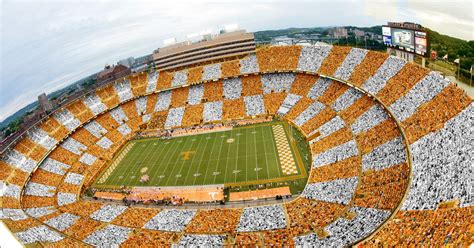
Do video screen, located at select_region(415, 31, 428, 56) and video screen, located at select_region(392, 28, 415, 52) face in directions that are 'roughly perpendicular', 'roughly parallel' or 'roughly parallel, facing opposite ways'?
roughly parallel

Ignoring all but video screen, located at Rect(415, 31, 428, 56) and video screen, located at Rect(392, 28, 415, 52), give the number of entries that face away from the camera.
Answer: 0

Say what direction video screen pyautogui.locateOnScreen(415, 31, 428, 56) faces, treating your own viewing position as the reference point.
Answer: facing the viewer and to the left of the viewer

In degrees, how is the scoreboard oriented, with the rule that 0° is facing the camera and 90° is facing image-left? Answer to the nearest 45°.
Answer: approximately 45°

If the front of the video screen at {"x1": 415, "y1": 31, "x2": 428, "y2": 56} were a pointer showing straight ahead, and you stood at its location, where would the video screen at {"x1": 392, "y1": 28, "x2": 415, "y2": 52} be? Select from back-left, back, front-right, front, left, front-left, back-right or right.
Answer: right

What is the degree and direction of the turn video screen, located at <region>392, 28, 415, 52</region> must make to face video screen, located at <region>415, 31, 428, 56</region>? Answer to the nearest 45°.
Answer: approximately 90° to its left
